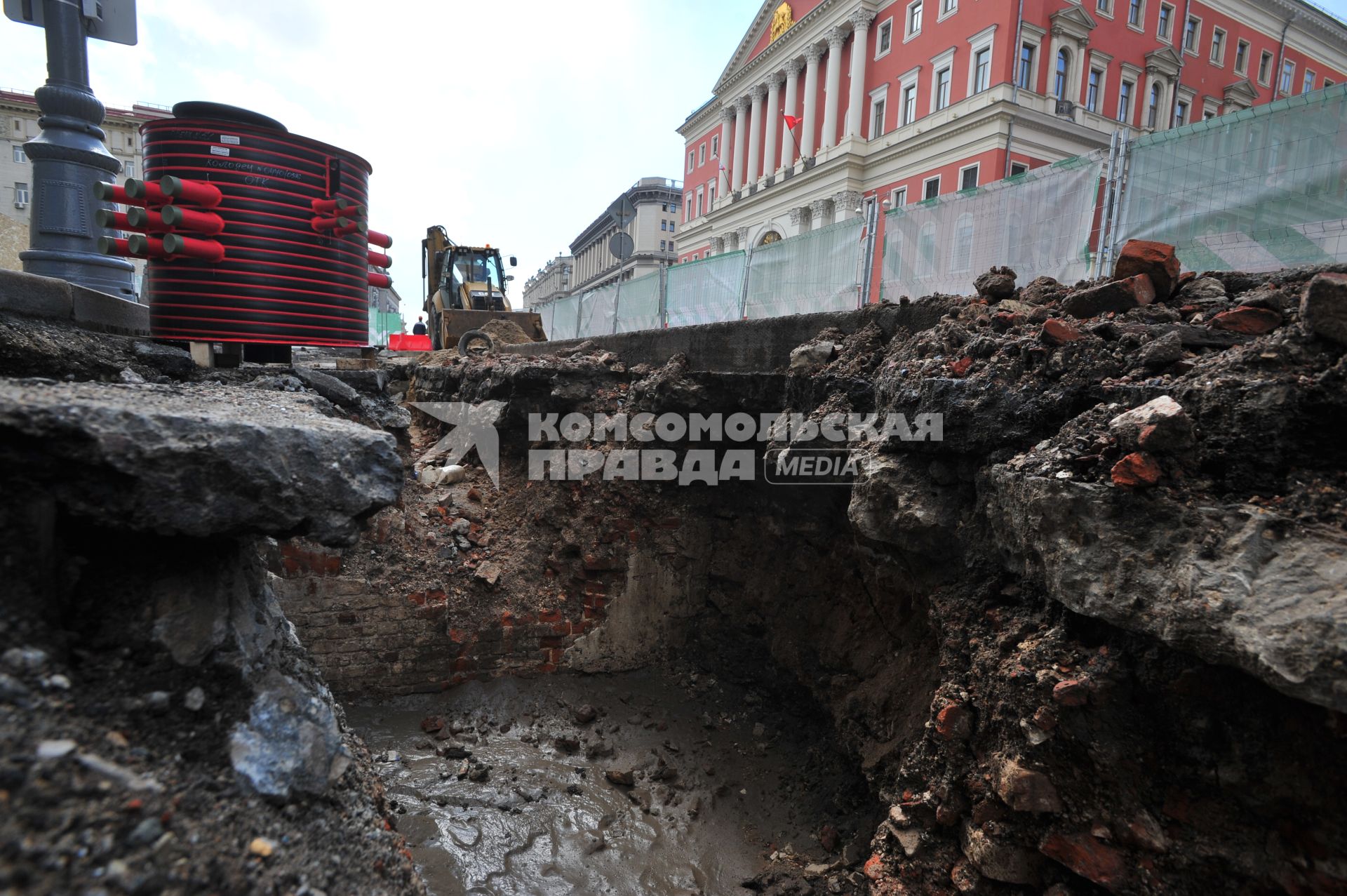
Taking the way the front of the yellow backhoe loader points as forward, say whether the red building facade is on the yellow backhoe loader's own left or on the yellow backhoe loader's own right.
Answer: on the yellow backhoe loader's own left

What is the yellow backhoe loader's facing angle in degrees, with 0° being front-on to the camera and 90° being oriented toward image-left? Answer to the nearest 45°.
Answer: approximately 315°

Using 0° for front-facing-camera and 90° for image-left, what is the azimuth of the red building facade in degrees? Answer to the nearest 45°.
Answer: approximately 45°

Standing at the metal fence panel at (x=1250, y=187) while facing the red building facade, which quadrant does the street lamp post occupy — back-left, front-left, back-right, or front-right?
back-left

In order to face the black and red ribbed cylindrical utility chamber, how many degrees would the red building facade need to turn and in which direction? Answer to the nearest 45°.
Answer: approximately 45° to its left

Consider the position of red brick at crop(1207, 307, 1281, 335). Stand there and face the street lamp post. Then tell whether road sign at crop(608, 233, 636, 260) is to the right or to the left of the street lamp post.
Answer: right
